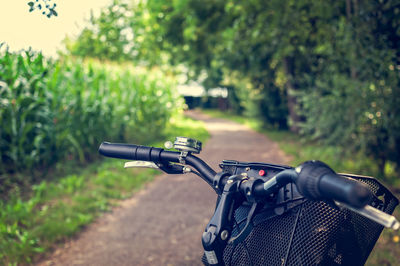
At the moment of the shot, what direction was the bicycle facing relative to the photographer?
facing away from the viewer and to the right of the viewer
